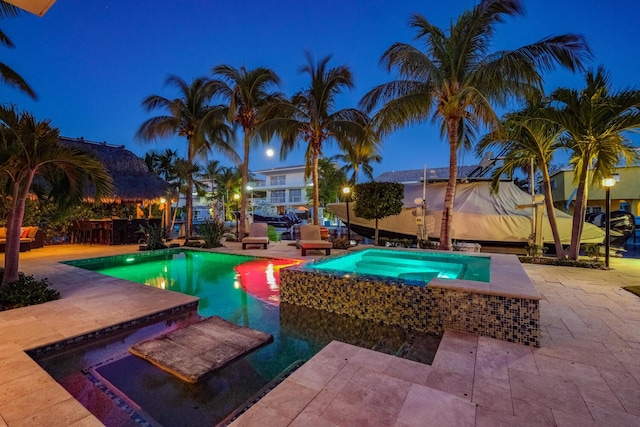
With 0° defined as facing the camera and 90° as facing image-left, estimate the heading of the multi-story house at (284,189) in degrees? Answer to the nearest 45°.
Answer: approximately 0°

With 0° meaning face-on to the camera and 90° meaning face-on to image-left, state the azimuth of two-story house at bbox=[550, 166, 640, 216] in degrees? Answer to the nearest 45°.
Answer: approximately 0°

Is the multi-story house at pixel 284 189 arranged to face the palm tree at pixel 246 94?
yes

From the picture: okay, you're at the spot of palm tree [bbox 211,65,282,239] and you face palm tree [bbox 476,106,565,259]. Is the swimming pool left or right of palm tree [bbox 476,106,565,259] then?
right

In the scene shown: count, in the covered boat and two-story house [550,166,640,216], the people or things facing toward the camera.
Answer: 1

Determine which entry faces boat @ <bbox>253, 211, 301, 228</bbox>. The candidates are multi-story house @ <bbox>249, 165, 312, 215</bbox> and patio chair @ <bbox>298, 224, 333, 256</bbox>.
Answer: the multi-story house

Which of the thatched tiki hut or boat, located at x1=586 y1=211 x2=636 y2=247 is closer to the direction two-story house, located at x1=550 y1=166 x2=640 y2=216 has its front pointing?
the boat

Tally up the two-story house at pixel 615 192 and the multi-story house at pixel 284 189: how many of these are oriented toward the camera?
2
